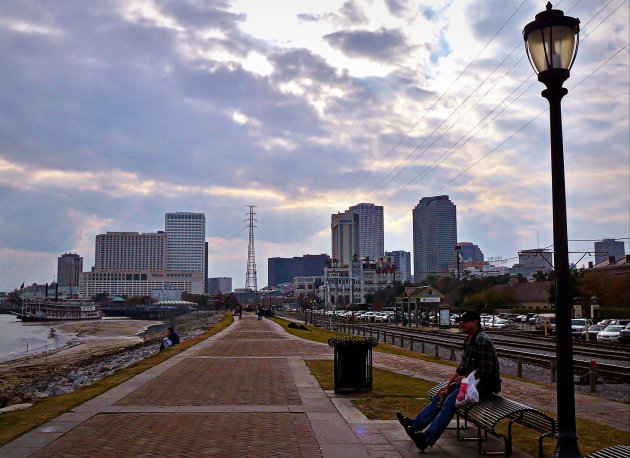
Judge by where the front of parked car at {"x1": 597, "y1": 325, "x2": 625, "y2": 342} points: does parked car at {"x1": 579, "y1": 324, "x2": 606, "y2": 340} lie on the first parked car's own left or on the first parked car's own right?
on the first parked car's own right

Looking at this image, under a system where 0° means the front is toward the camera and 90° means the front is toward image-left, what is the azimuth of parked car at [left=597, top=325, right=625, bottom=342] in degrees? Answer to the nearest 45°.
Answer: approximately 45°

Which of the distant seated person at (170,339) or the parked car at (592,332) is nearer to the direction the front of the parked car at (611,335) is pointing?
the distant seated person

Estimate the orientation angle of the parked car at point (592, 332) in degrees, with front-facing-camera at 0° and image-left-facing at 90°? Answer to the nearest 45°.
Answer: approximately 45°

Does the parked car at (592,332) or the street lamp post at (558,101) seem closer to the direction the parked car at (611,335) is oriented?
the street lamp post

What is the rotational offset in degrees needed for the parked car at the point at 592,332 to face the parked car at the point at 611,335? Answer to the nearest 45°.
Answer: approximately 45° to its left
